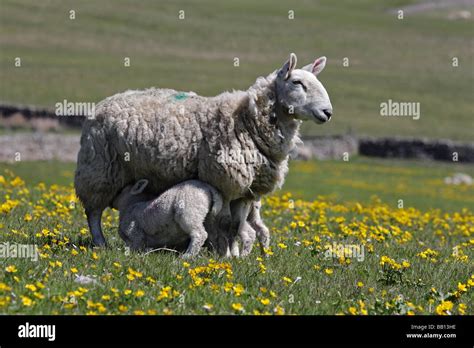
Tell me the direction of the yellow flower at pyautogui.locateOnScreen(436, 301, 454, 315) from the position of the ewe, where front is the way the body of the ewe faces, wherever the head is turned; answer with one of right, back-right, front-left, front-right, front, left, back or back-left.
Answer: front-right

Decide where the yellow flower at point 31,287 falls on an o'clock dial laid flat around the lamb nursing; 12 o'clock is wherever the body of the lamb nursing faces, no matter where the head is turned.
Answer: The yellow flower is roughly at 10 o'clock from the lamb nursing.

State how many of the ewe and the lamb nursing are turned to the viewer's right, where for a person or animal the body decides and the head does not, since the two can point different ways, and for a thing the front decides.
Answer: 1

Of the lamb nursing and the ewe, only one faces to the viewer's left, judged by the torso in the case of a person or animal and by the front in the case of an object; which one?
the lamb nursing

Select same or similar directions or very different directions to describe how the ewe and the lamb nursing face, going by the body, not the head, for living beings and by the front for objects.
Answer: very different directions

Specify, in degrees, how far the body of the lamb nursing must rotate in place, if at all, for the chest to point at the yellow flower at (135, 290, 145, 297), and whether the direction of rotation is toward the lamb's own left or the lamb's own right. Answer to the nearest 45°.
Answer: approximately 90° to the lamb's own left

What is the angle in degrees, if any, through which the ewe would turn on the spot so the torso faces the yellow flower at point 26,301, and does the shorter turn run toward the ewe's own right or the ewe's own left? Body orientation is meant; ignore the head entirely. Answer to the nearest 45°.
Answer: approximately 135° to the ewe's own right

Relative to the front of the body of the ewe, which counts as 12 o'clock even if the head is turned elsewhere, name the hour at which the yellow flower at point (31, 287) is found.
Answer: The yellow flower is roughly at 4 o'clock from the ewe.

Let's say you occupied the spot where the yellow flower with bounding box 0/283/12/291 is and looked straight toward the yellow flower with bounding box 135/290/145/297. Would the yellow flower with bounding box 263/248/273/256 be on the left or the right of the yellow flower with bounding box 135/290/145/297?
left

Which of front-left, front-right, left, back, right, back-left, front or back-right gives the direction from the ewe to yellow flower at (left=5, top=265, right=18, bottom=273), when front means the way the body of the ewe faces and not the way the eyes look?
back-right

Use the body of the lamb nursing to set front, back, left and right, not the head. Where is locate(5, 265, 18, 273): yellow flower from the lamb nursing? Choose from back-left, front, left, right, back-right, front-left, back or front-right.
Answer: front-left

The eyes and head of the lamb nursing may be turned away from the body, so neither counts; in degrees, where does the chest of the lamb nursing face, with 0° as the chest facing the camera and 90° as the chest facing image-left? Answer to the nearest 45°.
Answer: approximately 90°

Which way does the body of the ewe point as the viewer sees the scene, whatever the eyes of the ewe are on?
to the viewer's right
